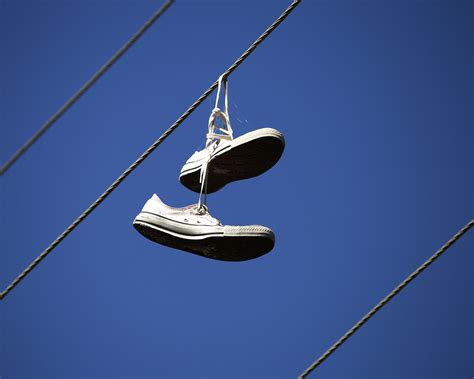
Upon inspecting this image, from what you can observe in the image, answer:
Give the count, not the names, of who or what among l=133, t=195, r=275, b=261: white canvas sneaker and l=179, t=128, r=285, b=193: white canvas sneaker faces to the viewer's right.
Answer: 2

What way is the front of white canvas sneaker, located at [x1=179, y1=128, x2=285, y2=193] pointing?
to the viewer's right

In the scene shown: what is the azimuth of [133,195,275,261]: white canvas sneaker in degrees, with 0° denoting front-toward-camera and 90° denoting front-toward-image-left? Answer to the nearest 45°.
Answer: approximately 270°
